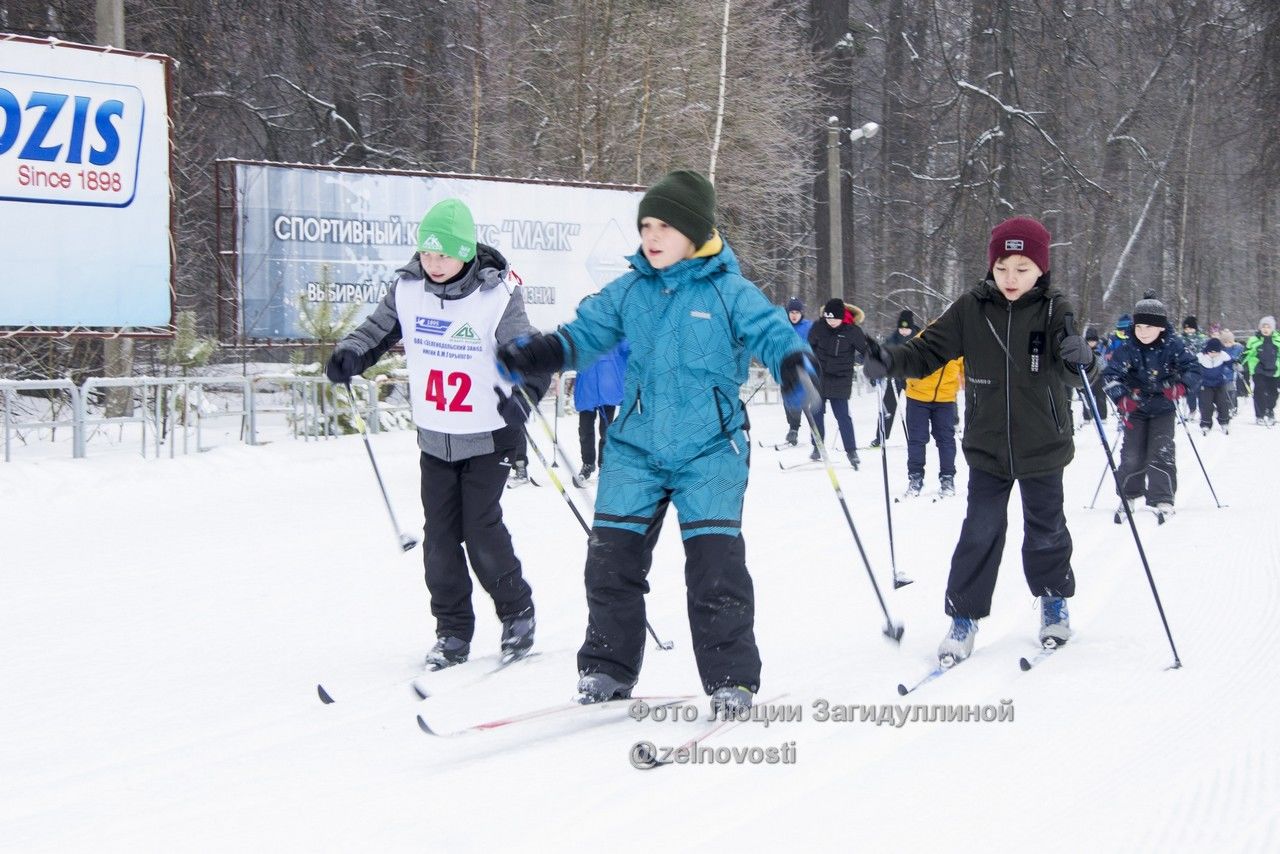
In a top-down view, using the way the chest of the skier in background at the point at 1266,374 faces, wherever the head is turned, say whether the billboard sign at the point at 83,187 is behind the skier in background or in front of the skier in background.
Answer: in front

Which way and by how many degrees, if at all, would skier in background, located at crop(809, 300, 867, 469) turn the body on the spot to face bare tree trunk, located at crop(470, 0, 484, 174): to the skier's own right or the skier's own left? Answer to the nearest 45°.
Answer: approximately 90° to the skier's own right

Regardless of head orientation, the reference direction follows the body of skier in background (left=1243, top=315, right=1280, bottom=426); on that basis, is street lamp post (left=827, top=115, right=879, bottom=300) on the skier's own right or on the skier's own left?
on the skier's own right

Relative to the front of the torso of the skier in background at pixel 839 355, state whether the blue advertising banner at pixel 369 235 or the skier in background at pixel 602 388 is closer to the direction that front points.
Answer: the skier in background

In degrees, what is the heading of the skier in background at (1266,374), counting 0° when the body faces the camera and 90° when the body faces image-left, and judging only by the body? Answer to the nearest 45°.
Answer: approximately 0°

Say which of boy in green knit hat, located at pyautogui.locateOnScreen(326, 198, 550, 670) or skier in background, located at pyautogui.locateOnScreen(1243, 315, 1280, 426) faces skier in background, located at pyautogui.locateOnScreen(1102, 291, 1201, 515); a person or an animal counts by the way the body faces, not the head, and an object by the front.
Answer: skier in background, located at pyautogui.locateOnScreen(1243, 315, 1280, 426)

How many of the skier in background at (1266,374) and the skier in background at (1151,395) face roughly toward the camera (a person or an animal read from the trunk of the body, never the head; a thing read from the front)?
2

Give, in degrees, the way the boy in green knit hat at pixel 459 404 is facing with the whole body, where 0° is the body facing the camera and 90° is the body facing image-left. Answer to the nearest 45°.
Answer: approximately 45°

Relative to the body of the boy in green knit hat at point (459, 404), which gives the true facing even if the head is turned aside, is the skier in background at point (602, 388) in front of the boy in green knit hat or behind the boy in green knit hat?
behind

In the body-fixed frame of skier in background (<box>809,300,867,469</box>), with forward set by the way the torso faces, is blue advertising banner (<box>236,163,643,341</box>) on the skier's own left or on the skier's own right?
on the skier's own right
